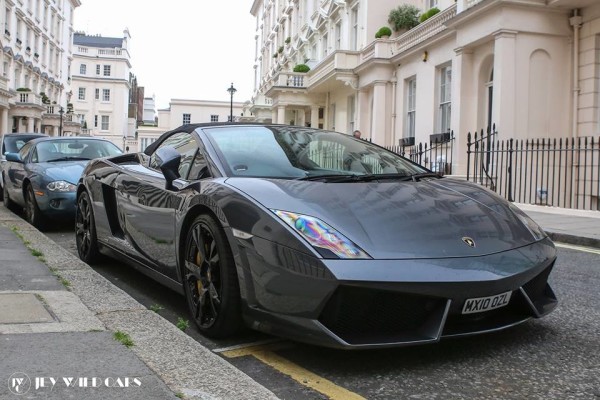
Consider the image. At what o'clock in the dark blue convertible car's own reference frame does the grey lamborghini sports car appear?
The grey lamborghini sports car is roughly at 1 o'clock from the dark blue convertible car.

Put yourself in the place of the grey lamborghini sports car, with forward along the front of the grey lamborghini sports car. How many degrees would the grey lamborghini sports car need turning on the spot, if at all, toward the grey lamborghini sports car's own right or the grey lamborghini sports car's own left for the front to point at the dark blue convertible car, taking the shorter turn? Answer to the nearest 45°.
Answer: approximately 180°

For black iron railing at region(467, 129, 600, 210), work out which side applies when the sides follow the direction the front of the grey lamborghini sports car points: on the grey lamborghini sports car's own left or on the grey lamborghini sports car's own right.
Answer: on the grey lamborghini sports car's own left

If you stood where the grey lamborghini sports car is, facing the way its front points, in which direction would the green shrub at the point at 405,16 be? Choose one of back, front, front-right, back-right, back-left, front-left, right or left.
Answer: back-left

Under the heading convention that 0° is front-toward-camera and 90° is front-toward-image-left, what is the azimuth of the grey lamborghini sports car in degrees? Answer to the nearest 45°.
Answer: approximately 315°

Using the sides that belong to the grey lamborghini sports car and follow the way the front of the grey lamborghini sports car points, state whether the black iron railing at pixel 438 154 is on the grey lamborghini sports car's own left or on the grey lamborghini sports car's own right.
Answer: on the grey lamborghini sports car's own left

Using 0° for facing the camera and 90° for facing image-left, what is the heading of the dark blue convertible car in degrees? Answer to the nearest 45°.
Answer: approximately 315°

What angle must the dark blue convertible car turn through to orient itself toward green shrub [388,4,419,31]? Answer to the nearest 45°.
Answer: approximately 90° to its left
